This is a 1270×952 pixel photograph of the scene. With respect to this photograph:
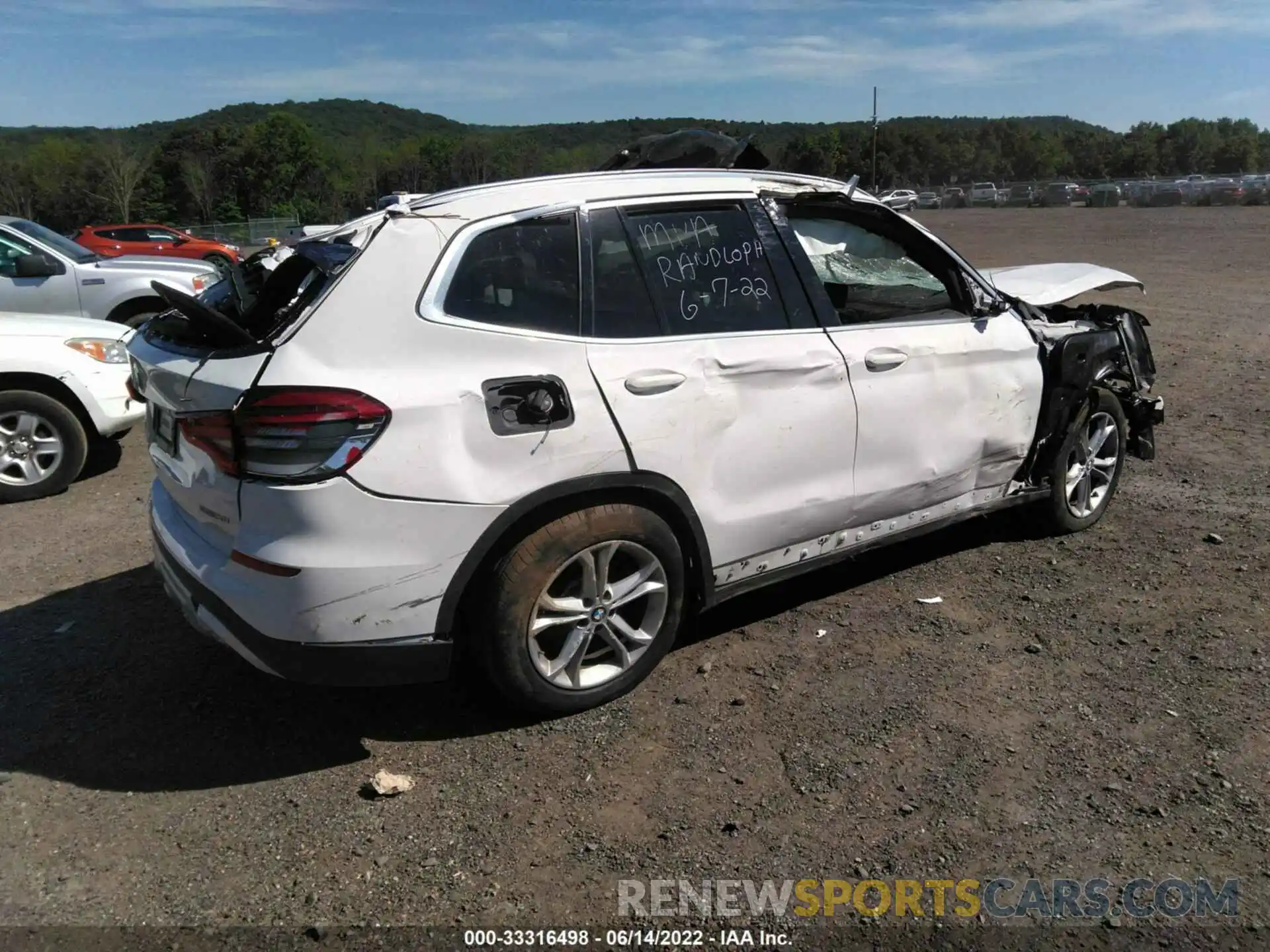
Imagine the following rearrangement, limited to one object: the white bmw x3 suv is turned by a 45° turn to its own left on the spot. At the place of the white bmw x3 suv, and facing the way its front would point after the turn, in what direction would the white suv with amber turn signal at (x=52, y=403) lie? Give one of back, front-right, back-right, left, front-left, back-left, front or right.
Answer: front-left

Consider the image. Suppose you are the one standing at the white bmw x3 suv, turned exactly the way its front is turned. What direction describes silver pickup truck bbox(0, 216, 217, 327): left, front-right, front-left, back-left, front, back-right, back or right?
left

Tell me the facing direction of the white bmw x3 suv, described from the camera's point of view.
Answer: facing away from the viewer and to the right of the viewer
